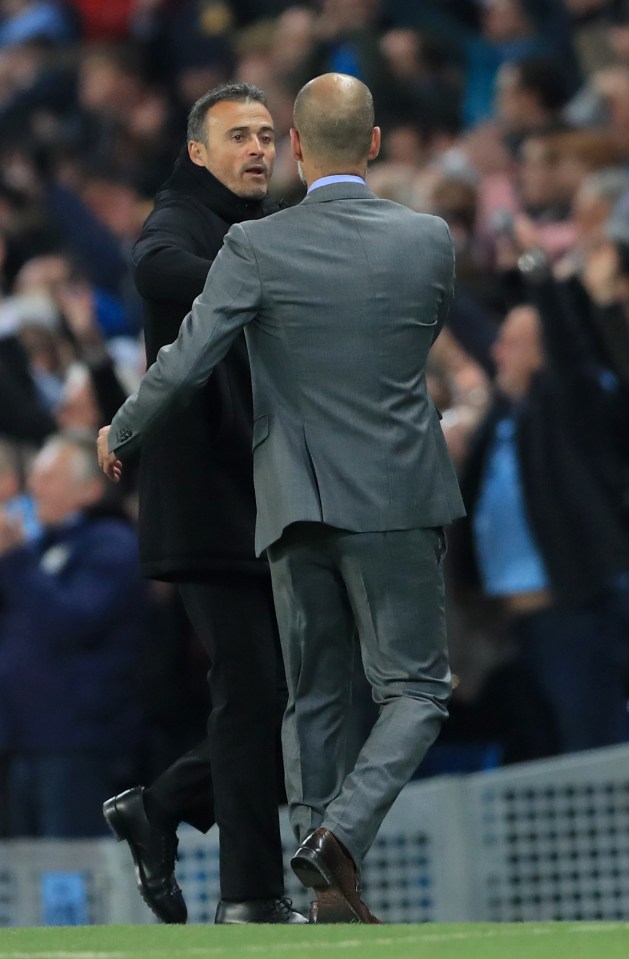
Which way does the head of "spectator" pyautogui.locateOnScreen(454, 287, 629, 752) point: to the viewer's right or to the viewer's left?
to the viewer's left

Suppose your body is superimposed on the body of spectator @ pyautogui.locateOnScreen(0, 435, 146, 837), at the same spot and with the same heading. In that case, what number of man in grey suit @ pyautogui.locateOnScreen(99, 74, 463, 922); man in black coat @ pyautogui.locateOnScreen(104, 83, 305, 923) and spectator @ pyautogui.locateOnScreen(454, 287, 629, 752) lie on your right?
0

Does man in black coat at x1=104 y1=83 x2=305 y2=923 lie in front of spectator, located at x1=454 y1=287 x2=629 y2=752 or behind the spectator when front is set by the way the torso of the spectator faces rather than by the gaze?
in front

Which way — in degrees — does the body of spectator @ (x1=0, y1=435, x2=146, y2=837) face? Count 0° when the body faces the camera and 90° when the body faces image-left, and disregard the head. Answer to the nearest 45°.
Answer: approximately 45°

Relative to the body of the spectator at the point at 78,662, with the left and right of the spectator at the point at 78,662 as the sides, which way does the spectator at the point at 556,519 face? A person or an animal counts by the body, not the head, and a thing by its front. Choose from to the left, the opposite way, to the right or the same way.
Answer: the same way

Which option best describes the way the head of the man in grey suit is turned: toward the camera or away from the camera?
away from the camera

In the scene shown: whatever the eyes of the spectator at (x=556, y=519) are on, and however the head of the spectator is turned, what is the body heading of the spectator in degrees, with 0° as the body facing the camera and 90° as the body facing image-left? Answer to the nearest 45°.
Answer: approximately 45°

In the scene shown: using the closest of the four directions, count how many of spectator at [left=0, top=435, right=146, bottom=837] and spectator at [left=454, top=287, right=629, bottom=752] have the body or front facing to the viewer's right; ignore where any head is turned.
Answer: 0

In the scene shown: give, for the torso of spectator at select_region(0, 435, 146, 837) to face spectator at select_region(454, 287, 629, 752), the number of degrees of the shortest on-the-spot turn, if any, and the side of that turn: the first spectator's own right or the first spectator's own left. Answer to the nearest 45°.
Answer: approximately 90° to the first spectator's own left

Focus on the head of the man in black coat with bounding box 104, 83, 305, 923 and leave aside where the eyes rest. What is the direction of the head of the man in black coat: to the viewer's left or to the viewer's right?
to the viewer's right

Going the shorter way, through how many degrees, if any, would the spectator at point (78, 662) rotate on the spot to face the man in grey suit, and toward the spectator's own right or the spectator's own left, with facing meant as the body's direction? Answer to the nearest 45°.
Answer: approximately 45° to the spectator's own left

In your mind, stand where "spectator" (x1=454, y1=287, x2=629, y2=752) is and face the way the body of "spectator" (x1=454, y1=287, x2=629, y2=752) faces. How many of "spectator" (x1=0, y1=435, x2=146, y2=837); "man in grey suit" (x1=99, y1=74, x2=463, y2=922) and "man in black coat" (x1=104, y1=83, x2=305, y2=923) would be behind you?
0
